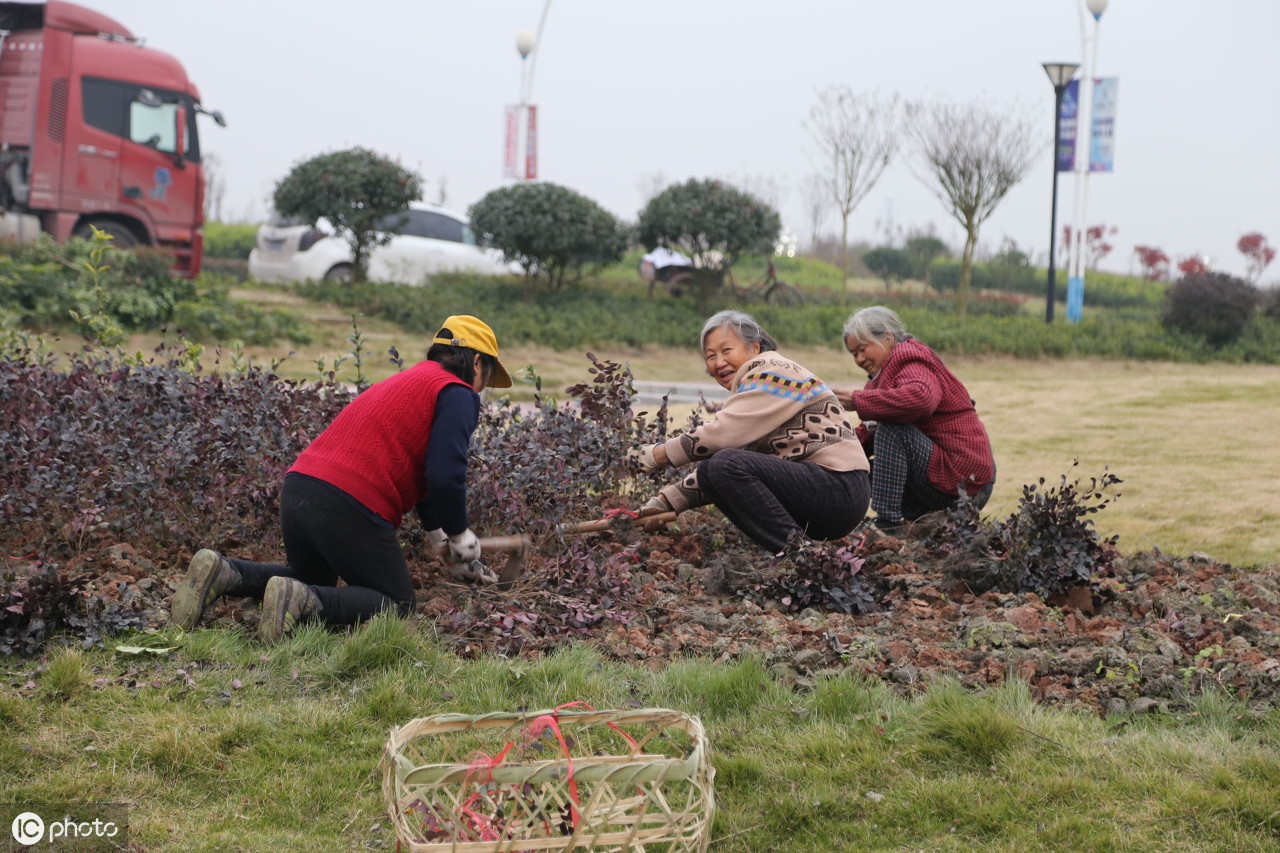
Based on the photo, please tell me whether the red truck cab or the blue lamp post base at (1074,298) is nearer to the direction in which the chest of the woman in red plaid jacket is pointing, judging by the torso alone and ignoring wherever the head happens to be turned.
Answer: the red truck cab

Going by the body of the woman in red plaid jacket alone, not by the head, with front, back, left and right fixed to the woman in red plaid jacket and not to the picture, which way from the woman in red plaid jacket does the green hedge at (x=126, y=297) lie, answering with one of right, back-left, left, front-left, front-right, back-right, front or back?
front-right

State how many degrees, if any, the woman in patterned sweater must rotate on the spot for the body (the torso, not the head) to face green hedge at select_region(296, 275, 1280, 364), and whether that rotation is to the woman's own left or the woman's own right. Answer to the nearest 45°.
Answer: approximately 90° to the woman's own right

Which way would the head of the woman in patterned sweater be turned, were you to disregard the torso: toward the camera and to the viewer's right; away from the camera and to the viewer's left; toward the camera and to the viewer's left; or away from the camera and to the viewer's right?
toward the camera and to the viewer's left

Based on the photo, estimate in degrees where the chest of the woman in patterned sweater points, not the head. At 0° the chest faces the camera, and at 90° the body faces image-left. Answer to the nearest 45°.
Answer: approximately 90°

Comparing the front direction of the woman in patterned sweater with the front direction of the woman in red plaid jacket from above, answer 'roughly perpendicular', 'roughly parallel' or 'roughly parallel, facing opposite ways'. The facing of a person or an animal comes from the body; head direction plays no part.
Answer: roughly parallel

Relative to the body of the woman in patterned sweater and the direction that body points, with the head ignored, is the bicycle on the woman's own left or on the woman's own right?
on the woman's own right

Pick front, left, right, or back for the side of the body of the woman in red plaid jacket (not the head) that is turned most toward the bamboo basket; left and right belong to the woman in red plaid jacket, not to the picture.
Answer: left

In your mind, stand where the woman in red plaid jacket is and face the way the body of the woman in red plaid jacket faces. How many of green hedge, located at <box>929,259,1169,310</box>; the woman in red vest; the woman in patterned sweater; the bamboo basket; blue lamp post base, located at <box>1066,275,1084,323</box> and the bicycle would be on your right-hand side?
3

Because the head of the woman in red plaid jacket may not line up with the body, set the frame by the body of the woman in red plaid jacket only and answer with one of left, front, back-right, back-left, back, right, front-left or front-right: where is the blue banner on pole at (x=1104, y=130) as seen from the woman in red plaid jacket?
right

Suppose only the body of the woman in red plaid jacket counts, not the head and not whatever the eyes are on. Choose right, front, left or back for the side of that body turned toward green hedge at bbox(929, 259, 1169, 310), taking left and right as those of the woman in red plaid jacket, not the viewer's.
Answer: right

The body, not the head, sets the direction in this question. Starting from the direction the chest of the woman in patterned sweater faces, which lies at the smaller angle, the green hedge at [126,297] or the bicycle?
the green hedge

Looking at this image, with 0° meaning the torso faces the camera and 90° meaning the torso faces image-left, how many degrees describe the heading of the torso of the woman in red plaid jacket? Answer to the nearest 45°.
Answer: approximately 90°
